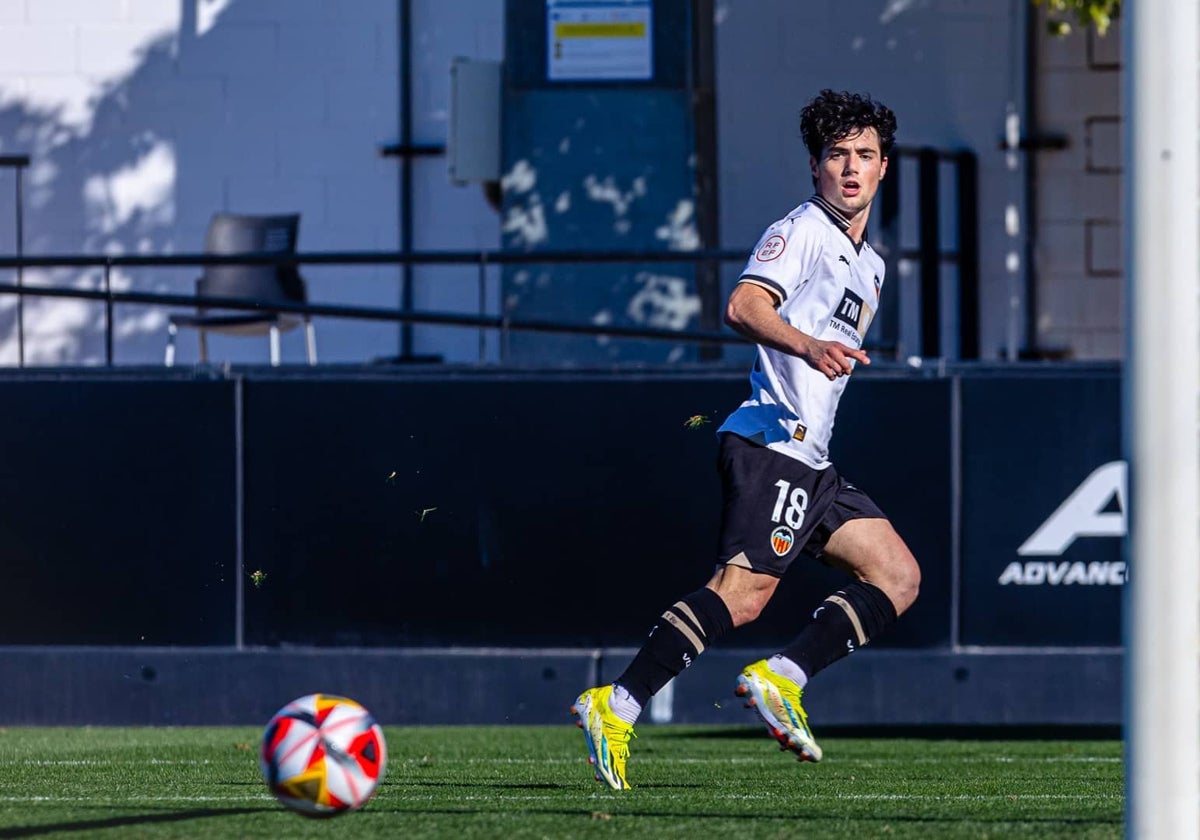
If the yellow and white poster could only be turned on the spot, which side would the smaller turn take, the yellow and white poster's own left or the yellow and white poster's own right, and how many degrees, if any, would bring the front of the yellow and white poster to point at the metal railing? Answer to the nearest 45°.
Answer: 0° — it already faces it

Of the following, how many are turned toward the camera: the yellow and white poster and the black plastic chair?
2

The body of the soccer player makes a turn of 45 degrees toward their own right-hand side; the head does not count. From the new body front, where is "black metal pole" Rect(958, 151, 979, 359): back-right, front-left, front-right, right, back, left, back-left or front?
back

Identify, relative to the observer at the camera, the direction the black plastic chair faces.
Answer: facing the viewer

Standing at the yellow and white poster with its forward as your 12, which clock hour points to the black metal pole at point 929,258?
The black metal pole is roughly at 9 o'clock from the yellow and white poster.

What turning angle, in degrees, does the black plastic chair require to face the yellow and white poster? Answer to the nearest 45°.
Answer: approximately 90° to its left

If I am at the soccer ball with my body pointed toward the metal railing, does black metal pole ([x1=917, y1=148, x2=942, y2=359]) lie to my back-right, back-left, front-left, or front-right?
front-right

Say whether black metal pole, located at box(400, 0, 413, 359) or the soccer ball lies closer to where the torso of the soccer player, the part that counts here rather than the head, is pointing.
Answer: the soccer ball

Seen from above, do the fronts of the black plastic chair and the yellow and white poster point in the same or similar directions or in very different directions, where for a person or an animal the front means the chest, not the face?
same or similar directions

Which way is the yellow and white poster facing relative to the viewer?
toward the camera
